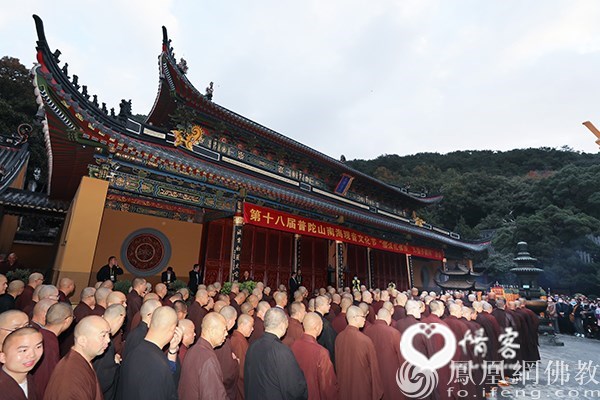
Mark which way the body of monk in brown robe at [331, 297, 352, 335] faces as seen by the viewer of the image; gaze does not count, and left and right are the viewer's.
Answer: facing away from the viewer and to the right of the viewer

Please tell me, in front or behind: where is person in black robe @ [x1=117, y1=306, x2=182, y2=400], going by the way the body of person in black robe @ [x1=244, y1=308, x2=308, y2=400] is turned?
behind

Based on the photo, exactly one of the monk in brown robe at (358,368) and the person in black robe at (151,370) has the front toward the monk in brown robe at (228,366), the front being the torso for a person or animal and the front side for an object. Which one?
the person in black robe

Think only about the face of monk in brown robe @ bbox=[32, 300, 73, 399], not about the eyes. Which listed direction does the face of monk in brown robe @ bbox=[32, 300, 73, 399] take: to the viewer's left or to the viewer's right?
to the viewer's right

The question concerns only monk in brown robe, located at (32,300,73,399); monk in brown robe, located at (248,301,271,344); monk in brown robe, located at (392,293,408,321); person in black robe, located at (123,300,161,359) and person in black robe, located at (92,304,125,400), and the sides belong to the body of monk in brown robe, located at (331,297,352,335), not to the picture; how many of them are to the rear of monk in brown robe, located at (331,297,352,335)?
4

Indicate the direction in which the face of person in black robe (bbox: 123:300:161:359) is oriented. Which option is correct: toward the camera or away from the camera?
away from the camera

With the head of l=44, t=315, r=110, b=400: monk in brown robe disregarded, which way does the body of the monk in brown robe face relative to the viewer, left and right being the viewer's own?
facing to the right of the viewer

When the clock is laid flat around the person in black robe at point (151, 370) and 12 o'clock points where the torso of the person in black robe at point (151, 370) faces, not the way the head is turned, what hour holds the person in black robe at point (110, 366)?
the person in black robe at point (110, 366) is roughly at 10 o'clock from the person in black robe at point (151, 370).

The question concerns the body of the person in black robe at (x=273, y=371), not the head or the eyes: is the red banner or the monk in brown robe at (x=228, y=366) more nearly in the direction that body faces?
the red banner

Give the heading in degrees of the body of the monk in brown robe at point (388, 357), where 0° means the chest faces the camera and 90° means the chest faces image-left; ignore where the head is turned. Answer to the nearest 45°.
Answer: approximately 225°

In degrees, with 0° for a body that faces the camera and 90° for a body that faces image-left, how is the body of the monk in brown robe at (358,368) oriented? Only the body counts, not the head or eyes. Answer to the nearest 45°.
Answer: approximately 225°
